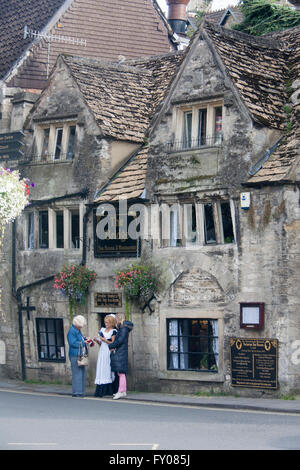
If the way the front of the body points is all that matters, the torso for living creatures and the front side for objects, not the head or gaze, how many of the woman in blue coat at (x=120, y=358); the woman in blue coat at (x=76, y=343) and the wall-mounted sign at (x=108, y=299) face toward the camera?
1

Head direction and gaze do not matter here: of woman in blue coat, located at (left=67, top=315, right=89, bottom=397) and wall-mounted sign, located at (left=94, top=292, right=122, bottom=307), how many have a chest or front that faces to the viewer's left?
0

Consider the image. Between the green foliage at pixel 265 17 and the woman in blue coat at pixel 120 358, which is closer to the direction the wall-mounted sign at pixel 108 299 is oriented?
the woman in blue coat

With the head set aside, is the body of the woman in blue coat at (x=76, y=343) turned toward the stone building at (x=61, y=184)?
no

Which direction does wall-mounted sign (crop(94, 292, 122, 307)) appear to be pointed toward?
toward the camera

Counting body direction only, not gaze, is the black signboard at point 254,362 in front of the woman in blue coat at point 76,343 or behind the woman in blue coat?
in front

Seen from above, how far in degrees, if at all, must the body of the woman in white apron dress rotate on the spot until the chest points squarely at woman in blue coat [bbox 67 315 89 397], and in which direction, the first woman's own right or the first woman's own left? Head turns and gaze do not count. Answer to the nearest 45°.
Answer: approximately 45° to the first woman's own right

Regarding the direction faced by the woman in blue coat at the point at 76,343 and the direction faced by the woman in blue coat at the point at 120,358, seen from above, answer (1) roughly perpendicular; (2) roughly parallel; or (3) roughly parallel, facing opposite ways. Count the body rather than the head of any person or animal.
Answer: roughly parallel, facing opposite ways

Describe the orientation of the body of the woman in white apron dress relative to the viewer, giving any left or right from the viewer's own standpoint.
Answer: facing the viewer and to the left of the viewer

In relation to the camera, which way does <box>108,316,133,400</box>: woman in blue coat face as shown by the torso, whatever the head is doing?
to the viewer's left

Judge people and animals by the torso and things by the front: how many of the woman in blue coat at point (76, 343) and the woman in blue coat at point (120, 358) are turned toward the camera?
0

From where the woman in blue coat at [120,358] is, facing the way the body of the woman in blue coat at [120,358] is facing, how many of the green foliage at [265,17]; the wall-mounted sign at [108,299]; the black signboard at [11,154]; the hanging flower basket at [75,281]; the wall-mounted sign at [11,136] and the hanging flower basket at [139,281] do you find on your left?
0

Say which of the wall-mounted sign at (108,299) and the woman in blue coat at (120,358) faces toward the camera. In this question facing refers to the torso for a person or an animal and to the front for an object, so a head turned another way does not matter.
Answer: the wall-mounted sign

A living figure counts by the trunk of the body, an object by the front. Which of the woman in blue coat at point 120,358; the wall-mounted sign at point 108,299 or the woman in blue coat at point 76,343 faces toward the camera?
the wall-mounted sign

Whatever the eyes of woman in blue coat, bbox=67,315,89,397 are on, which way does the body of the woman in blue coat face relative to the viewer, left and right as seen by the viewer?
facing to the right of the viewer

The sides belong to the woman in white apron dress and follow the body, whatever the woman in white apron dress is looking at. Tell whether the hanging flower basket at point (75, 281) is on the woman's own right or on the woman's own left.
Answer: on the woman's own right

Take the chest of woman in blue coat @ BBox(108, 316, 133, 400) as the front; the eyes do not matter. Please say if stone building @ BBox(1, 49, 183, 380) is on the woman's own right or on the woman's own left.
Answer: on the woman's own right

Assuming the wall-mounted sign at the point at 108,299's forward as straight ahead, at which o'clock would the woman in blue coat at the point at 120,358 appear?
The woman in blue coat is roughly at 12 o'clock from the wall-mounted sign.
